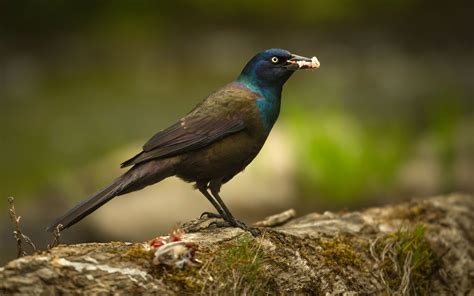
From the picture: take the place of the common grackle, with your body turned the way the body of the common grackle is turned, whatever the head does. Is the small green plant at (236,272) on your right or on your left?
on your right

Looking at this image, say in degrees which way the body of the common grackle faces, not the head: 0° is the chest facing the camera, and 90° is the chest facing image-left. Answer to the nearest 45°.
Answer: approximately 270°

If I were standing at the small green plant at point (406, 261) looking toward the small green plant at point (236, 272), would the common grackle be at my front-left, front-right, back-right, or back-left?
front-right
